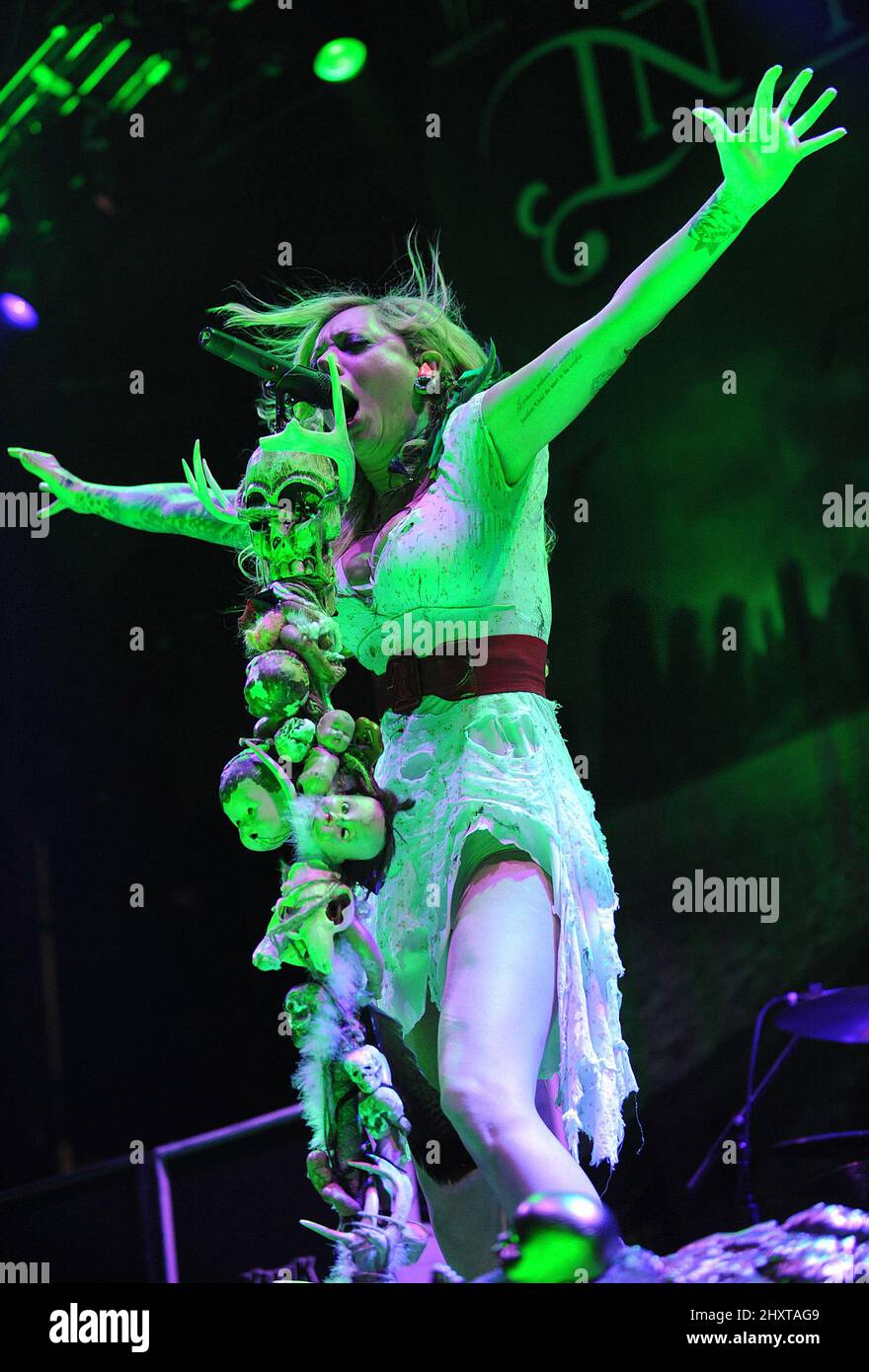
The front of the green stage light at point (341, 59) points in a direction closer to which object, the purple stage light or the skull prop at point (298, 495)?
the skull prop

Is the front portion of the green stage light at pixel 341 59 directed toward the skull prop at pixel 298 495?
yes

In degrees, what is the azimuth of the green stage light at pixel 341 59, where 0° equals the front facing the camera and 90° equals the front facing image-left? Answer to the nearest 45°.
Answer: approximately 0°

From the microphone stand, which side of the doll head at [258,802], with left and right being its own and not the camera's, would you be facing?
back

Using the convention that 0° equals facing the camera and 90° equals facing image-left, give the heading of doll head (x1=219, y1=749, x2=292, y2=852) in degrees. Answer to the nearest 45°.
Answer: approximately 45°
